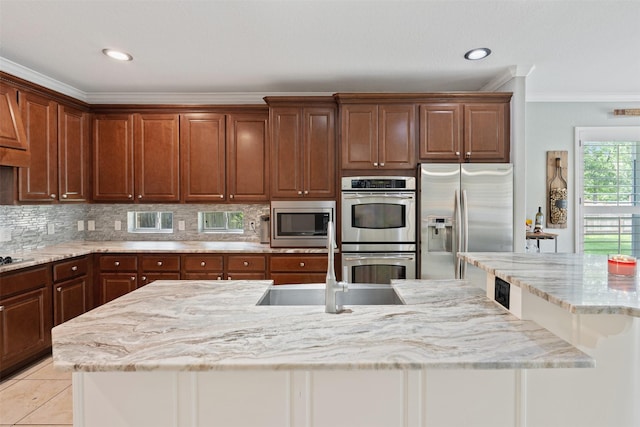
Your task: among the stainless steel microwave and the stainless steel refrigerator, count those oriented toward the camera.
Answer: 2

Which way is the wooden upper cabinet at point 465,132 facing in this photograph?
toward the camera

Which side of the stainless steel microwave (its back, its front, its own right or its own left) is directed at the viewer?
front

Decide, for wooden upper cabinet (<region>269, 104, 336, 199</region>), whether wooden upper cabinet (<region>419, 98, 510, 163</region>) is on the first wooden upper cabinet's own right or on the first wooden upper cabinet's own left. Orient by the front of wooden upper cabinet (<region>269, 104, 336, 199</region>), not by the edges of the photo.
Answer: on the first wooden upper cabinet's own left

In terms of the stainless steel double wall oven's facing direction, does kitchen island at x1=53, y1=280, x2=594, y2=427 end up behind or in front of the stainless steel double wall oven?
in front

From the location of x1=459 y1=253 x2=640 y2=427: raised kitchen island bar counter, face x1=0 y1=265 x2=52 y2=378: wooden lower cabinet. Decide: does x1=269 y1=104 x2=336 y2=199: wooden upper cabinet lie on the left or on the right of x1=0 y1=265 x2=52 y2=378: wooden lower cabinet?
right

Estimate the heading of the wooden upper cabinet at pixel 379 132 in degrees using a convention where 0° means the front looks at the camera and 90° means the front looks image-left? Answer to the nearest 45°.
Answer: approximately 0°

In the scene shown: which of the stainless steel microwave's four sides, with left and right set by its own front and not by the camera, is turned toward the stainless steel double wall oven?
left

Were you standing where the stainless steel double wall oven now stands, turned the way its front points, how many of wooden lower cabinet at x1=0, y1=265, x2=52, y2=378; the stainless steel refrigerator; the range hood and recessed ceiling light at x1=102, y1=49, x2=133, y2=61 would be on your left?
1

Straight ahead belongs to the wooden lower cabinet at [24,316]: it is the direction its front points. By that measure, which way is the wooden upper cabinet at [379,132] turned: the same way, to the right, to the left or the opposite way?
to the right

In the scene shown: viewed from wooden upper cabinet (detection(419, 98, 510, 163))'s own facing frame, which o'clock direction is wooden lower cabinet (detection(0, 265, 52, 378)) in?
The wooden lower cabinet is roughly at 2 o'clock from the wooden upper cabinet.

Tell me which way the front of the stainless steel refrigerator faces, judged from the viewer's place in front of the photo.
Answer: facing the viewer

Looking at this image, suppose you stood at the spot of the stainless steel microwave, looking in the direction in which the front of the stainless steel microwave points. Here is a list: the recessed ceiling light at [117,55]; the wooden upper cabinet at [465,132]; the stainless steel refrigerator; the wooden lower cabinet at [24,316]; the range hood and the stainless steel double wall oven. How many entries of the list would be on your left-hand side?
3

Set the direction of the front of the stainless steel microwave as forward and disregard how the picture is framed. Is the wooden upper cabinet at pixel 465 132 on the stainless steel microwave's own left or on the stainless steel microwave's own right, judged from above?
on the stainless steel microwave's own left

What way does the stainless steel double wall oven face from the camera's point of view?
toward the camera

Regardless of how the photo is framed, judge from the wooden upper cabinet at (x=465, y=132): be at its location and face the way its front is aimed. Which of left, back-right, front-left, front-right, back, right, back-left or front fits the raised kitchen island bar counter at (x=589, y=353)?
front
